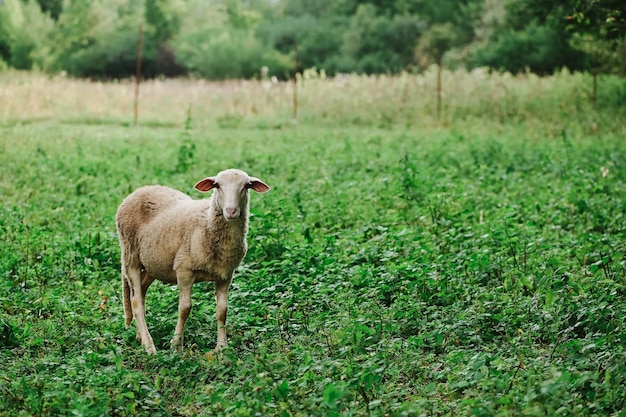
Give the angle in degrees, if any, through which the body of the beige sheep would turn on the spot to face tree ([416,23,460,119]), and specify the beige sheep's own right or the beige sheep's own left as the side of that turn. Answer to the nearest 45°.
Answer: approximately 135° to the beige sheep's own left

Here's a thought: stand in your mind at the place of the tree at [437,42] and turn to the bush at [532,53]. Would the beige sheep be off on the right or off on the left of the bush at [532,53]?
right

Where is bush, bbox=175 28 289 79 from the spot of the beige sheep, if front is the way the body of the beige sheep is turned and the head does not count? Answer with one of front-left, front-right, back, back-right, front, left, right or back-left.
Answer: back-left

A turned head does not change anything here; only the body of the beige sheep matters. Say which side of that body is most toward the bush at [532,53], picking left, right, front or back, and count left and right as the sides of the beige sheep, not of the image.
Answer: left

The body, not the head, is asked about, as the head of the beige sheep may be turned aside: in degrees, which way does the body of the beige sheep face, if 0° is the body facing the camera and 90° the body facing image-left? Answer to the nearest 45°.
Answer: approximately 315°
